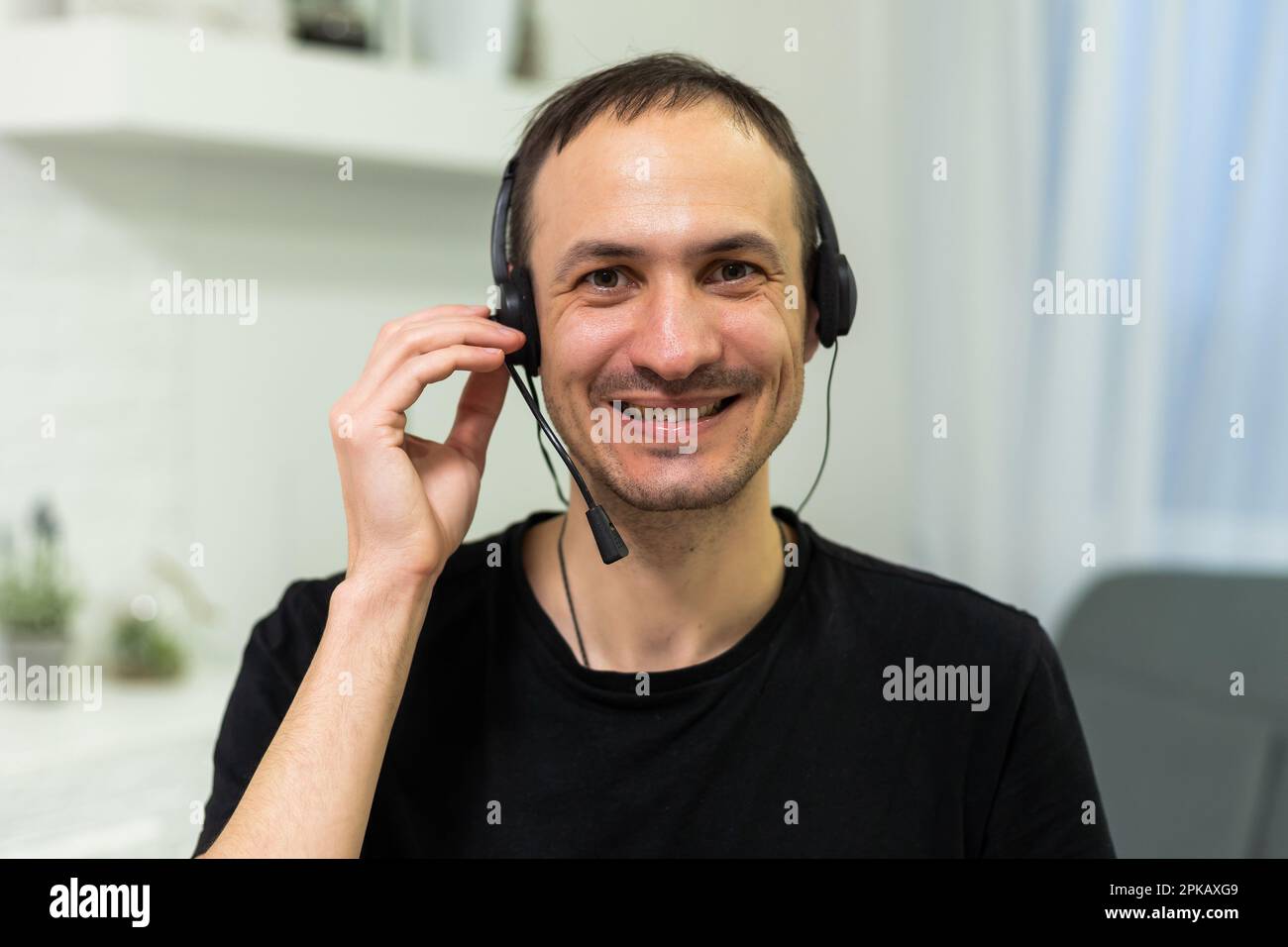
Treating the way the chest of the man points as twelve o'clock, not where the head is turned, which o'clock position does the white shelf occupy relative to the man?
The white shelf is roughly at 5 o'clock from the man.

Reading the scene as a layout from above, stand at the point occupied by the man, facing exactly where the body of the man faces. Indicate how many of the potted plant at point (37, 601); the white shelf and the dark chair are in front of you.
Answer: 0

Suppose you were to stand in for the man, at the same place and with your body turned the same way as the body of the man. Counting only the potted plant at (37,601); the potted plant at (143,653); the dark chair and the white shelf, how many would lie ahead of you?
0

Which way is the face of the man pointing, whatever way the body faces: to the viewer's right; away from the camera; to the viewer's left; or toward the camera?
toward the camera

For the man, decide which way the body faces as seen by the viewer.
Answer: toward the camera

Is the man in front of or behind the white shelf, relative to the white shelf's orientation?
in front

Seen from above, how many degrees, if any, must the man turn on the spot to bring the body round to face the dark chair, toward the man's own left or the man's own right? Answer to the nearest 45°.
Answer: approximately 135° to the man's own left

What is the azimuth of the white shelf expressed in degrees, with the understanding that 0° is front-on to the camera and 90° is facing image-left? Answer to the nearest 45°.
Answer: approximately 315°

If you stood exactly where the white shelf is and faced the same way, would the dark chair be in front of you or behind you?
in front
